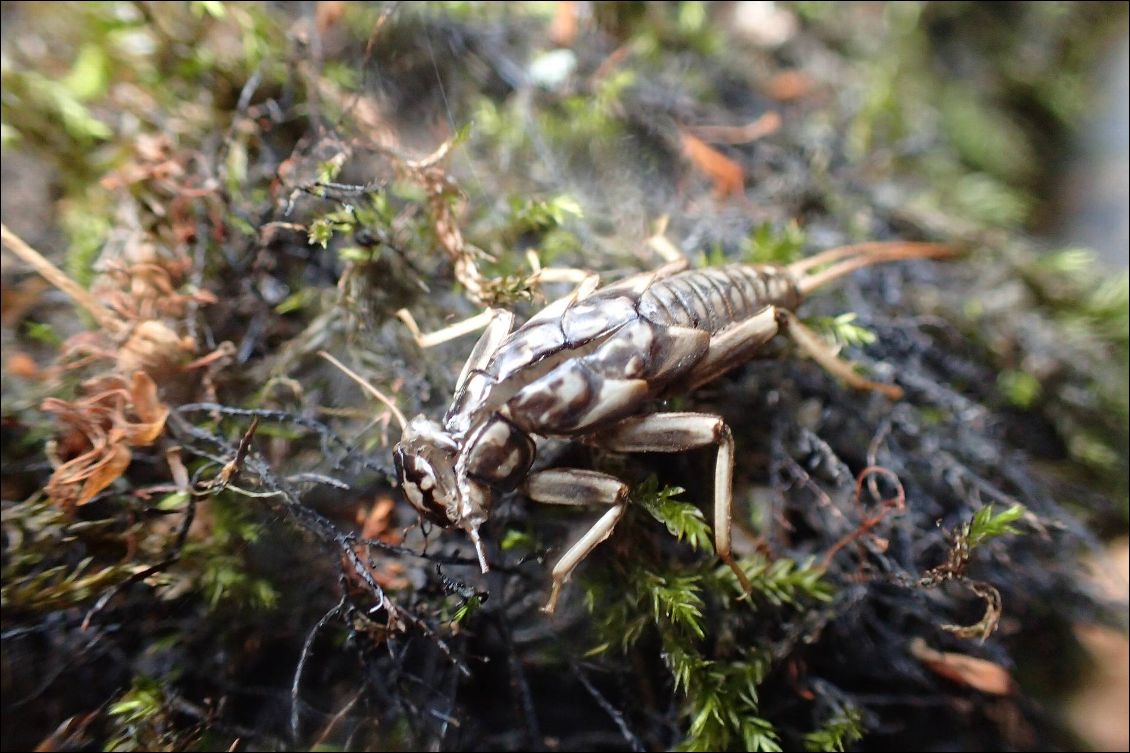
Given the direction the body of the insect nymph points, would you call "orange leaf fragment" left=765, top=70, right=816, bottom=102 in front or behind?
behind

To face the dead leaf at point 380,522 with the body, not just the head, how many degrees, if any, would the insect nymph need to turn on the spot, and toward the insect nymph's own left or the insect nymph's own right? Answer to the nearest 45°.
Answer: approximately 45° to the insect nymph's own right

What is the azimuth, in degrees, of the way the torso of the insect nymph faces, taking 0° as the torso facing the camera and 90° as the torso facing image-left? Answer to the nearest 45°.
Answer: approximately 45°

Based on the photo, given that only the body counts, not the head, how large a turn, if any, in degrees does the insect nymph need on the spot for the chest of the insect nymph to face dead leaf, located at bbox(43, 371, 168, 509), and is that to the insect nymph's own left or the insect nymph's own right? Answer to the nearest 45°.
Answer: approximately 45° to the insect nymph's own right
